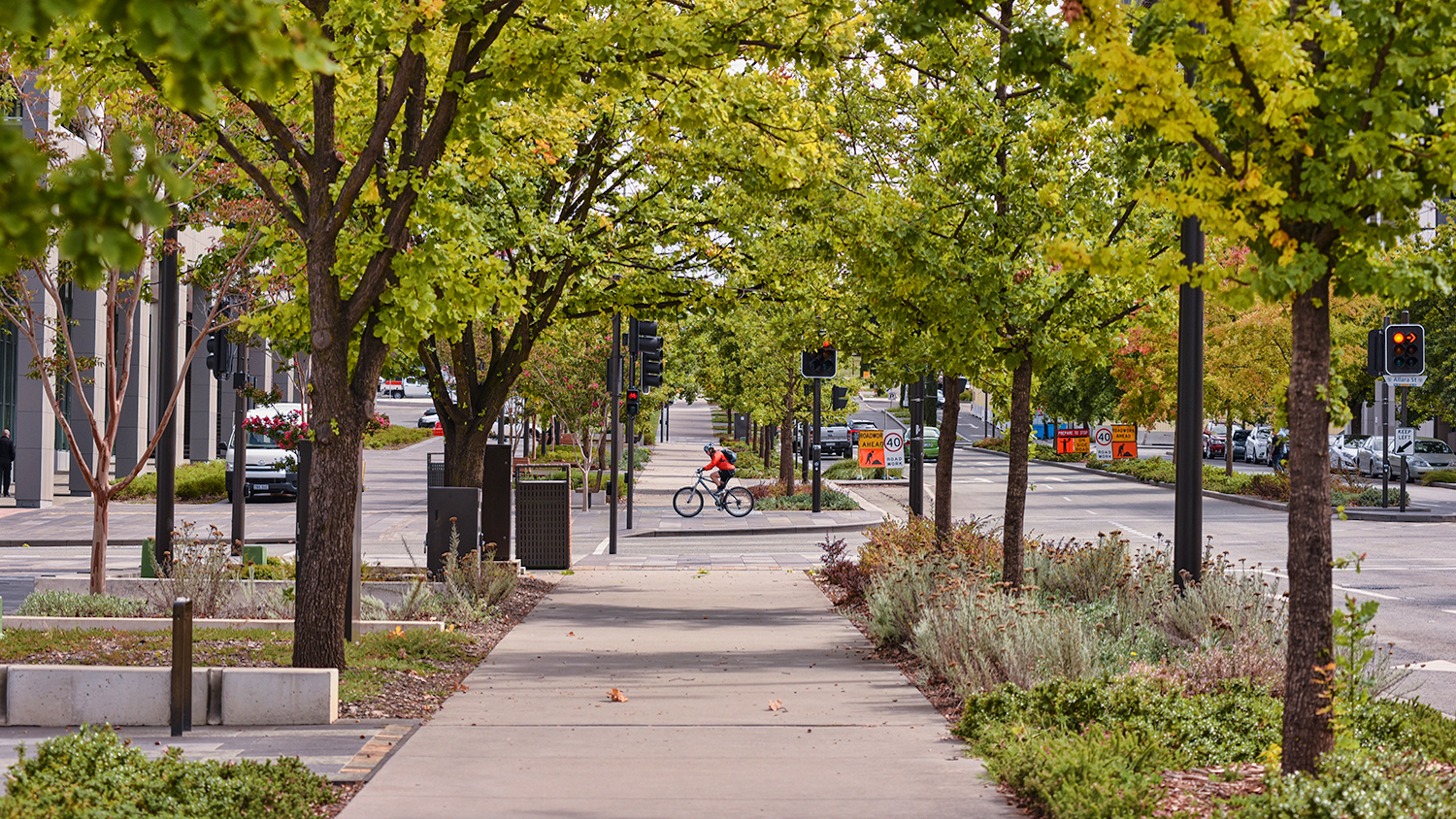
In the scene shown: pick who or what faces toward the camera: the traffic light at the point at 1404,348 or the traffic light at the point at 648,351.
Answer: the traffic light at the point at 1404,348

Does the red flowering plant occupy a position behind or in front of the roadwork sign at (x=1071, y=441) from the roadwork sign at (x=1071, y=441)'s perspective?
in front

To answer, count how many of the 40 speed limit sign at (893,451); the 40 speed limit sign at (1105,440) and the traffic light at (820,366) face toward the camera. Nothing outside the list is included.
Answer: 3

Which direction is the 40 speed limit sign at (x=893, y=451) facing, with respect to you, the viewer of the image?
facing the viewer

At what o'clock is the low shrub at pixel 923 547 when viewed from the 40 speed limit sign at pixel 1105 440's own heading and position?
The low shrub is roughly at 12 o'clock from the 40 speed limit sign.

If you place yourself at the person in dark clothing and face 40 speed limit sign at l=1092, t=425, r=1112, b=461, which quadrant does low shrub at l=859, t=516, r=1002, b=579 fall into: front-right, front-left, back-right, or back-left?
front-right

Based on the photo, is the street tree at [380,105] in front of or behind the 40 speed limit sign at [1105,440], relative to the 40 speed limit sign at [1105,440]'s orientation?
in front

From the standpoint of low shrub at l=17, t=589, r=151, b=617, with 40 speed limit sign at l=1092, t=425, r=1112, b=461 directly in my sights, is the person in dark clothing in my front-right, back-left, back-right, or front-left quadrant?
front-left

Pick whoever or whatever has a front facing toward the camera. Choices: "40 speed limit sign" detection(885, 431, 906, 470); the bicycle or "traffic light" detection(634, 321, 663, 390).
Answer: the 40 speed limit sign

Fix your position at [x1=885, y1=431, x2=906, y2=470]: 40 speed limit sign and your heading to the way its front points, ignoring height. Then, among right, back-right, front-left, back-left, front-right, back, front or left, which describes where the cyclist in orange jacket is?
right

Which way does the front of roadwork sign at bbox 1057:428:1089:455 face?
toward the camera

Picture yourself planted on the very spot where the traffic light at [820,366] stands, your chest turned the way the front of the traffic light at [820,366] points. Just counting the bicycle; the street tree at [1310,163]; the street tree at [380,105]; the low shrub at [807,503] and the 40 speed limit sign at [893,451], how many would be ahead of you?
2

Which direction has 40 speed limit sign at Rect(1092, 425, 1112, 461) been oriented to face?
toward the camera

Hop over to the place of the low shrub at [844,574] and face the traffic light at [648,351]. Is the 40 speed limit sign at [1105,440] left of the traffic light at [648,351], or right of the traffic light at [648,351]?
right
